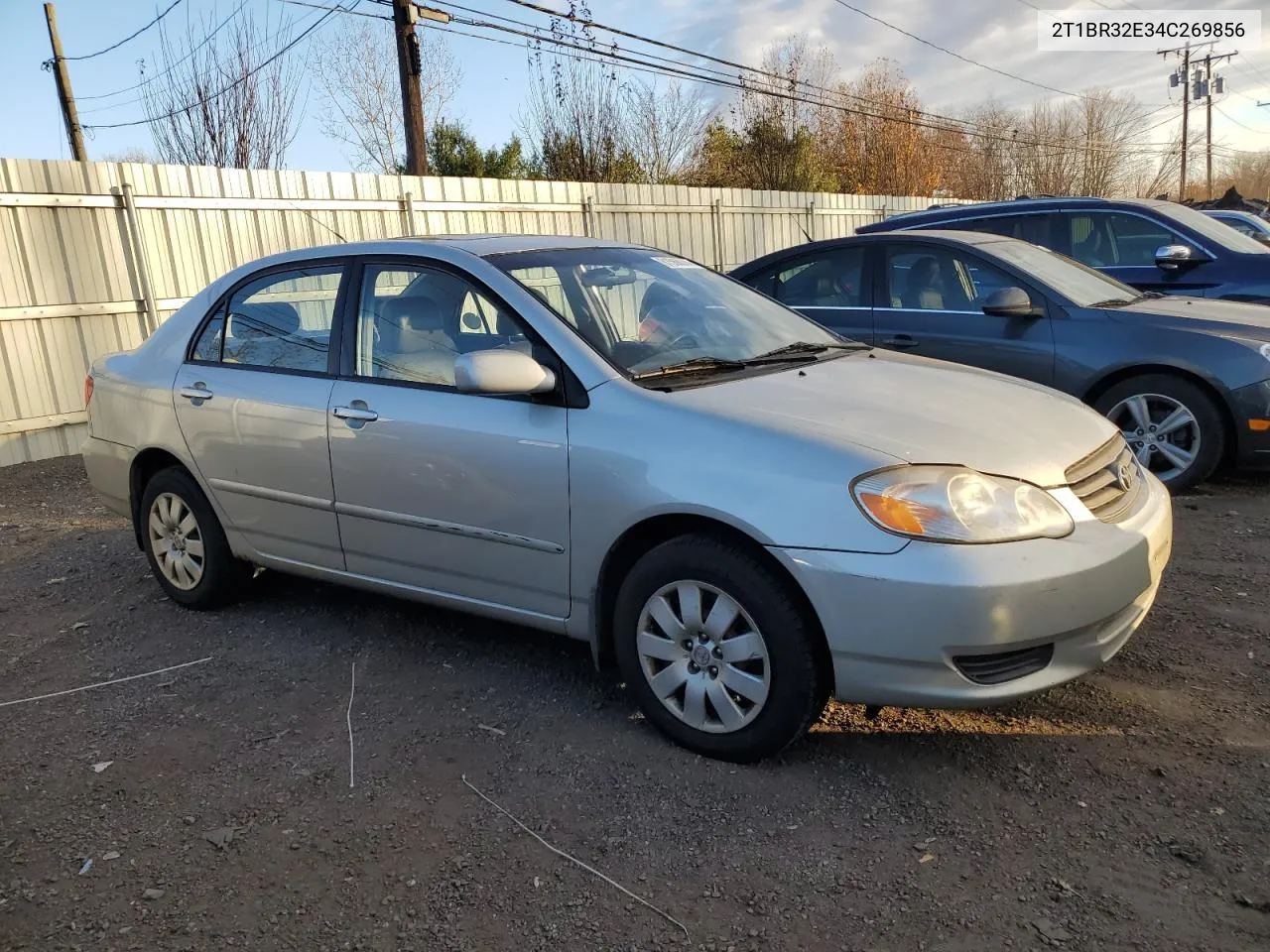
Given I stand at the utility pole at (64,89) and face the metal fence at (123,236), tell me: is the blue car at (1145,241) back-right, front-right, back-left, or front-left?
front-left

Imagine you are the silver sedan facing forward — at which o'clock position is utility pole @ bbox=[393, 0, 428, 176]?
The utility pole is roughly at 7 o'clock from the silver sedan.

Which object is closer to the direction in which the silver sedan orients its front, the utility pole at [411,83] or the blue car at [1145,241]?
the blue car

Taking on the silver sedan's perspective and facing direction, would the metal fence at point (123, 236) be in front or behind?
behind

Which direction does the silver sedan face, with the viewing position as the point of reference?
facing the viewer and to the right of the viewer

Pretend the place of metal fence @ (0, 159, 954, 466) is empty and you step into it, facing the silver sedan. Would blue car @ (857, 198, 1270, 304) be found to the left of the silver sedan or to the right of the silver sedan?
left

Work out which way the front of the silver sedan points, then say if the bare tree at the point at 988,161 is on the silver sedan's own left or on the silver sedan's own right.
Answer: on the silver sedan's own left

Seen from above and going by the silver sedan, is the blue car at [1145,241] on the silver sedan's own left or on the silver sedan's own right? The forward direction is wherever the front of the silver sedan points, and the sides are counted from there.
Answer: on the silver sedan's own left
